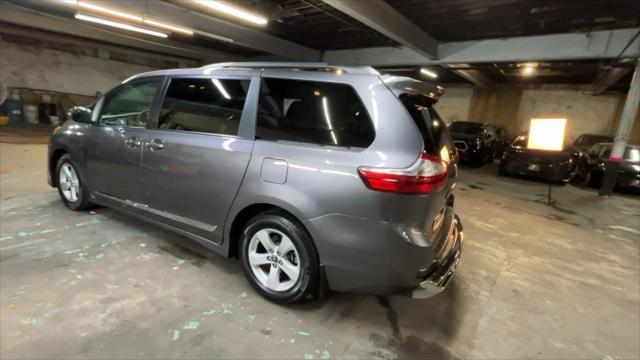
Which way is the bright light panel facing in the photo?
toward the camera

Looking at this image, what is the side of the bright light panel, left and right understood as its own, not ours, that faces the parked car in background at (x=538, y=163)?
back

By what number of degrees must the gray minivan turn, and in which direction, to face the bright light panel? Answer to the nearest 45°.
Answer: approximately 90° to its right

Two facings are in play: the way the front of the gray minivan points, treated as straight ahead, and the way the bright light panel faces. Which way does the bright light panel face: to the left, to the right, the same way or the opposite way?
to the left

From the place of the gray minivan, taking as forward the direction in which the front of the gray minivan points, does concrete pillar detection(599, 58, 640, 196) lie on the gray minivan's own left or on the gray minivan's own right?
on the gray minivan's own right

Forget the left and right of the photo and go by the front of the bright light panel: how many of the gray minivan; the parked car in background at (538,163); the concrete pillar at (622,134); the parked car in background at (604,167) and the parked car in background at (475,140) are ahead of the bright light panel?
1

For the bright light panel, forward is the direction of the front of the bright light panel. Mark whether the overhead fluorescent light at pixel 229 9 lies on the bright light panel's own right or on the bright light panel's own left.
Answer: on the bright light panel's own right

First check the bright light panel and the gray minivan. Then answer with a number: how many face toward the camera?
1

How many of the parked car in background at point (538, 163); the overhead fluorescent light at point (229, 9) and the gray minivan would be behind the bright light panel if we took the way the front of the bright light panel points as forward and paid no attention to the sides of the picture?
1

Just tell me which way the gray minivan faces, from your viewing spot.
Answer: facing away from the viewer and to the left of the viewer

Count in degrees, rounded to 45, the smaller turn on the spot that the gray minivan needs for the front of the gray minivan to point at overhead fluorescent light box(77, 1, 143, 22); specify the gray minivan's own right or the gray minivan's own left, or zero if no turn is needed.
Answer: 0° — it already faces it

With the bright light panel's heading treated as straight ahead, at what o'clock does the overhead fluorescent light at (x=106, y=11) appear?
The overhead fluorescent light is roughly at 2 o'clock from the bright light panel.

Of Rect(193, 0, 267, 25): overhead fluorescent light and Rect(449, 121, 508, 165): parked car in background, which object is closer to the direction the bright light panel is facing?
the overhead fluorescent light

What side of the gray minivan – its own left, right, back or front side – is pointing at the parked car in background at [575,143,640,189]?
right

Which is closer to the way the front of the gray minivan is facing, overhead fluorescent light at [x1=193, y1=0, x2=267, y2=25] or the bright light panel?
the overhead fluorescent light

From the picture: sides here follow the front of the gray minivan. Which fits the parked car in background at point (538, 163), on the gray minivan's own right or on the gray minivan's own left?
on the gray minivan's own right
